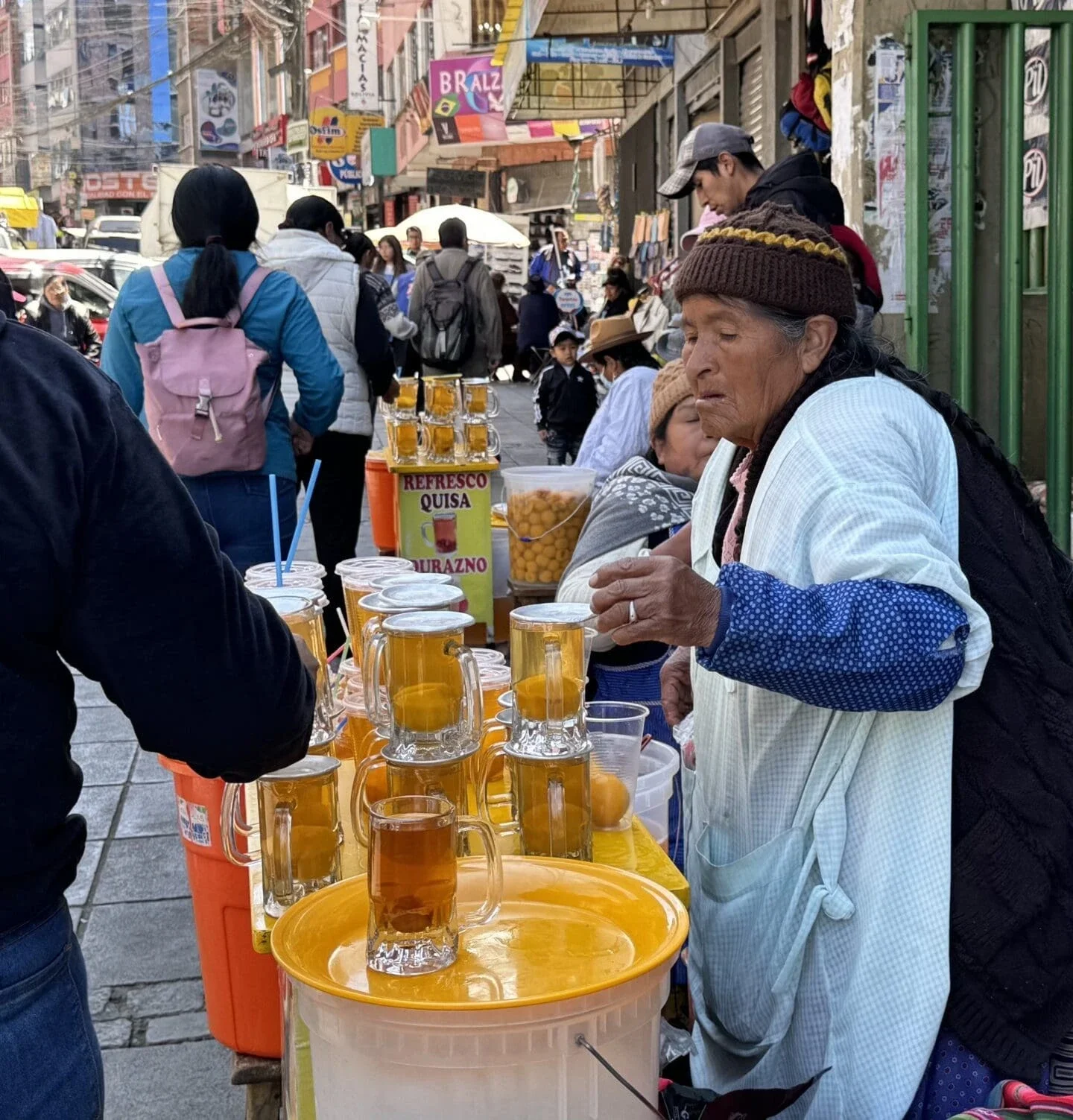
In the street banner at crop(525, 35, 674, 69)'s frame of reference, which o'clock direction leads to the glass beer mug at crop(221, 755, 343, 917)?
The glass beer mug is roughly at 12 o'clock from the street banner.

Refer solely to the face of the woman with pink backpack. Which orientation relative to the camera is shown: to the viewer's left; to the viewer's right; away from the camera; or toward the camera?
away from the camera

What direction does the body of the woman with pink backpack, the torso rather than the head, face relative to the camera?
away from the camera

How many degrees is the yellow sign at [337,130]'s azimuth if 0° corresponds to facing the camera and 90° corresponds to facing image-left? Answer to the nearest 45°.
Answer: approximately 0°

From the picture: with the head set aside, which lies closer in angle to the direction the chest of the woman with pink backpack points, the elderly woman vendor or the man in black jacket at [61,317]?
the man in black jacket

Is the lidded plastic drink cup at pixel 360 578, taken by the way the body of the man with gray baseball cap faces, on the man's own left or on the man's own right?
on the man's own left

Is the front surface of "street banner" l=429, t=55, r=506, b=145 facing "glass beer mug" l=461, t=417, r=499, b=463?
yes

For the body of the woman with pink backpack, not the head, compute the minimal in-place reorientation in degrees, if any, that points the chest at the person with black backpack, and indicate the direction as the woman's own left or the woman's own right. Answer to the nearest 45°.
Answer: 0° — they already face them

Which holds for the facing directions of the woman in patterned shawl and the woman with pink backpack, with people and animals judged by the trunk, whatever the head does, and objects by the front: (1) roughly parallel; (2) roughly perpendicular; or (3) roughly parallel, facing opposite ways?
roughly parallel, facing opposite ways
